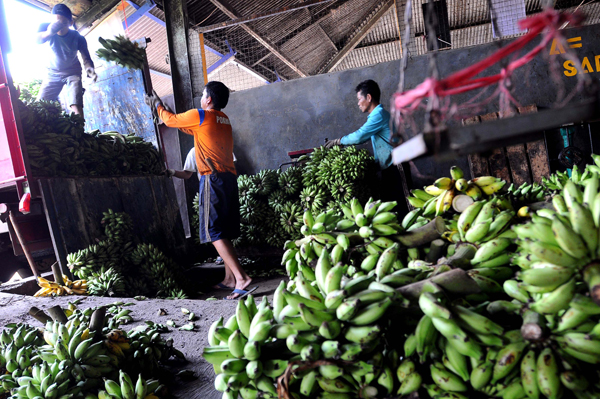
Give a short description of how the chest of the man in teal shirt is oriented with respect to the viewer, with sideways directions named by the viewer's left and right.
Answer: facing to the left of the viewer

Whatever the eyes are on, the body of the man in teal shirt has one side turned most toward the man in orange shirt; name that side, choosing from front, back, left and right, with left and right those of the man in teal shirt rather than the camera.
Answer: front

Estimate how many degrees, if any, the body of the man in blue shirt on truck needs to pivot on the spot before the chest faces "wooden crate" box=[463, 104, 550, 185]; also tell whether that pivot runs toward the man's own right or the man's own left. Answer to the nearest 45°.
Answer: approximately 45° to the man's own left

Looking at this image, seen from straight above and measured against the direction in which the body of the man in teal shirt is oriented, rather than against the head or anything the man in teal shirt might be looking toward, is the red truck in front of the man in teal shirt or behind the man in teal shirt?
in front

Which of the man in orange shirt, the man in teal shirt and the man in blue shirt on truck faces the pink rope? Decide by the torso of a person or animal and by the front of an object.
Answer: the man in blue shirt on truck

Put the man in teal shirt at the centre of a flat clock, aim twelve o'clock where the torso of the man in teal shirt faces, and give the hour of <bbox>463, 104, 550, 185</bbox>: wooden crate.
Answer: The wooden crate is roughly at 5 o'clock from the man in teal shirt.

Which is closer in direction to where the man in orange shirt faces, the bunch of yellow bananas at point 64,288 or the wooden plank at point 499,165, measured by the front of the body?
the bunch of yellow bananas

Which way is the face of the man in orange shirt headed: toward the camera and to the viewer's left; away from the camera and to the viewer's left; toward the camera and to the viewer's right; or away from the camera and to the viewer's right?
away from the camera and to the viewer's left

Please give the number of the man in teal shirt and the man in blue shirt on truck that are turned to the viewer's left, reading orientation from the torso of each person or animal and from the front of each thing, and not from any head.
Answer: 1

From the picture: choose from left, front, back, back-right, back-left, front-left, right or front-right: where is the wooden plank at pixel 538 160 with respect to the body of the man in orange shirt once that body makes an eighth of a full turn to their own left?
back

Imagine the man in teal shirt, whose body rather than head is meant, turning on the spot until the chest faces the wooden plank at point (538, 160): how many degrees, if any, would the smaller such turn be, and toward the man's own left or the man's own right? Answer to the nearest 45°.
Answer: approximately 135° to the man's own right

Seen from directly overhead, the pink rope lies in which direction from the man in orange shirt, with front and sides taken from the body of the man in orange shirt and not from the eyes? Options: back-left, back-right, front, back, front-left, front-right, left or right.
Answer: back-left

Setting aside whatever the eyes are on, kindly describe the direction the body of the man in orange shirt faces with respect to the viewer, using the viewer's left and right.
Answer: facing away from the viewer and to the left of the viewer
